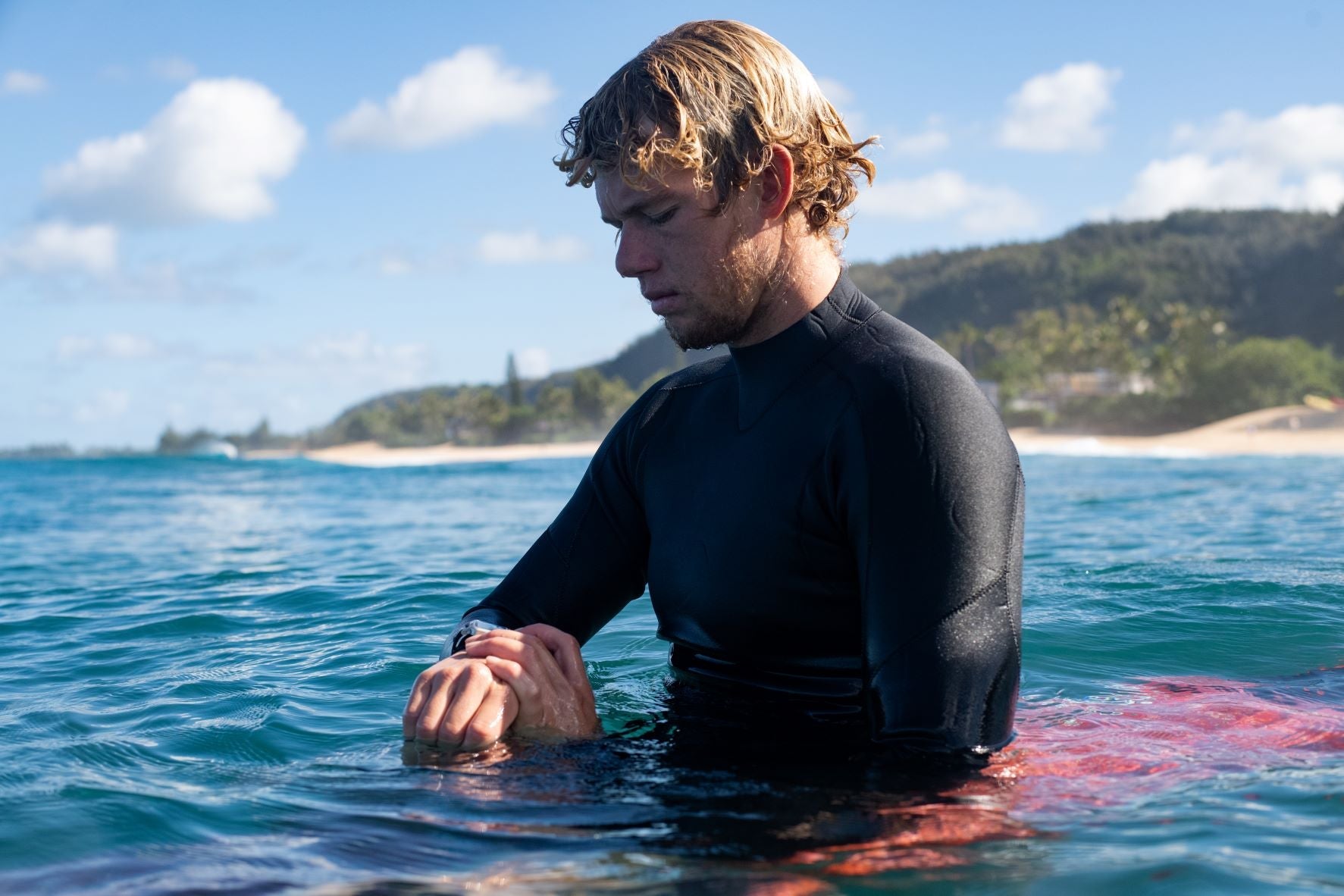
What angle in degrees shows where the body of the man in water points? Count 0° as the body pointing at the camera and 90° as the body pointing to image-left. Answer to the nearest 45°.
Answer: approximately 45°
